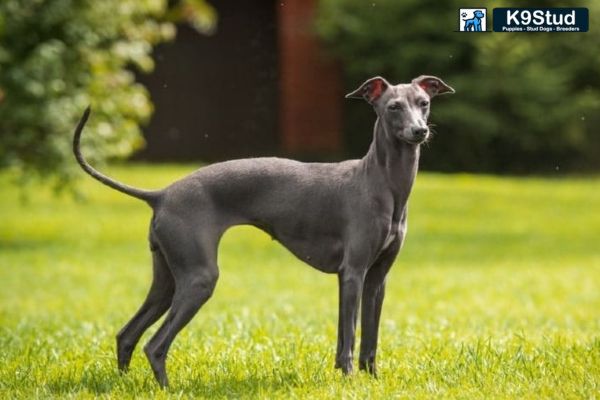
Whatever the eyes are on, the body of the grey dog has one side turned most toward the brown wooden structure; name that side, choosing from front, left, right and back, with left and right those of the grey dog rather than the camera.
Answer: left

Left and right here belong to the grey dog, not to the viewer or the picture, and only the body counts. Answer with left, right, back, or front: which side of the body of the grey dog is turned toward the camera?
right
